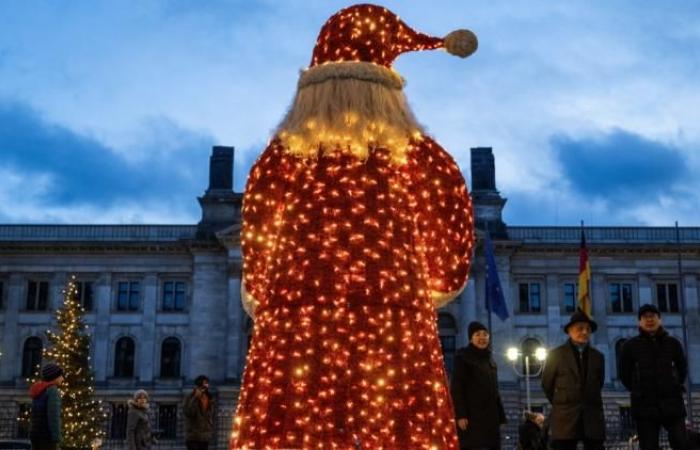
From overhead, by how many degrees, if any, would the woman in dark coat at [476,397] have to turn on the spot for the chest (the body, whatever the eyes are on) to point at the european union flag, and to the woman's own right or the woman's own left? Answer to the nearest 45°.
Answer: approximately 135° to the woman's own left

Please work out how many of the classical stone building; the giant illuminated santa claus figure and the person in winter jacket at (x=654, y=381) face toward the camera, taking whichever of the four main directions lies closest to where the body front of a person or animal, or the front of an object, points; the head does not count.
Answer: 2

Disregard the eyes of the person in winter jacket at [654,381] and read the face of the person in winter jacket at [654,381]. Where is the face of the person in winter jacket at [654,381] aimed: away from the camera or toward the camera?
toward the camera

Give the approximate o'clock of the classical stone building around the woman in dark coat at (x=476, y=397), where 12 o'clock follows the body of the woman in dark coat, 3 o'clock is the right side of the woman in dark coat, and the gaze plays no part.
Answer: The classical stone building is roughly at 7 o'clock from the woman in dark coat.

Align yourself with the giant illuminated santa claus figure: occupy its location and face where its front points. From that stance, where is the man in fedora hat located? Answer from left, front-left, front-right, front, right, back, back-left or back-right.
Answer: front-right

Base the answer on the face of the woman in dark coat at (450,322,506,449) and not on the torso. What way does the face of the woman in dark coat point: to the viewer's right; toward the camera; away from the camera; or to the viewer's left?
toward the camera

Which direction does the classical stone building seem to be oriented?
toward the camera

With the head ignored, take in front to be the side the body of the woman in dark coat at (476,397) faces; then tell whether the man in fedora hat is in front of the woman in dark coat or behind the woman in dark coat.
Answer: in front

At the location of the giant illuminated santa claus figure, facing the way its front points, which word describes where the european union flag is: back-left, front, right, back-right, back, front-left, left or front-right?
front

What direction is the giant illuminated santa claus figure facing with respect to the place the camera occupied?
facing away from the viewer

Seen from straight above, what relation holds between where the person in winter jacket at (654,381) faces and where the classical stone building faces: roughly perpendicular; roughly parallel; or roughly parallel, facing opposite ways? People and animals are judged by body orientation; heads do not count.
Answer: roughly parallel

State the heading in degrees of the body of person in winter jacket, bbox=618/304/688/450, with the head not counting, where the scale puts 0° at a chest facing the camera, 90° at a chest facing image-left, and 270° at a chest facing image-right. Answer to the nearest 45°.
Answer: approximately 0°

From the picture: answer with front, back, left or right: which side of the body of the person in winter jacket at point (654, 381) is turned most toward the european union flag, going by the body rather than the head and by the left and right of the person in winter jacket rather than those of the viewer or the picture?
back

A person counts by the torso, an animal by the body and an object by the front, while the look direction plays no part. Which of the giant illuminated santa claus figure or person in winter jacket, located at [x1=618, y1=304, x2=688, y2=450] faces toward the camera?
the person in winter jacket

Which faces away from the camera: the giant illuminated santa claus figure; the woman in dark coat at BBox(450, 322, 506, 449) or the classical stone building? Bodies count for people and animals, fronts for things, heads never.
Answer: the giant illuminated santa claus figure

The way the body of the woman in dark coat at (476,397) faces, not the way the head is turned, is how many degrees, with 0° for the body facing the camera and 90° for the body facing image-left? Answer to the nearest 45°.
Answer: approximately 315°

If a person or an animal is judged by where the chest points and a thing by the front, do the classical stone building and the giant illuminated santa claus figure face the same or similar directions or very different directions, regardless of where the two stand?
very different directions

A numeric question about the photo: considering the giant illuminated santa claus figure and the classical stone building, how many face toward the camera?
1

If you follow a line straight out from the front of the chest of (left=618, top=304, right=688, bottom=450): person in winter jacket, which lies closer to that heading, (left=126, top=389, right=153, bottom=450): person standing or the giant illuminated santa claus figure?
the giant illuminated santa claus figure
